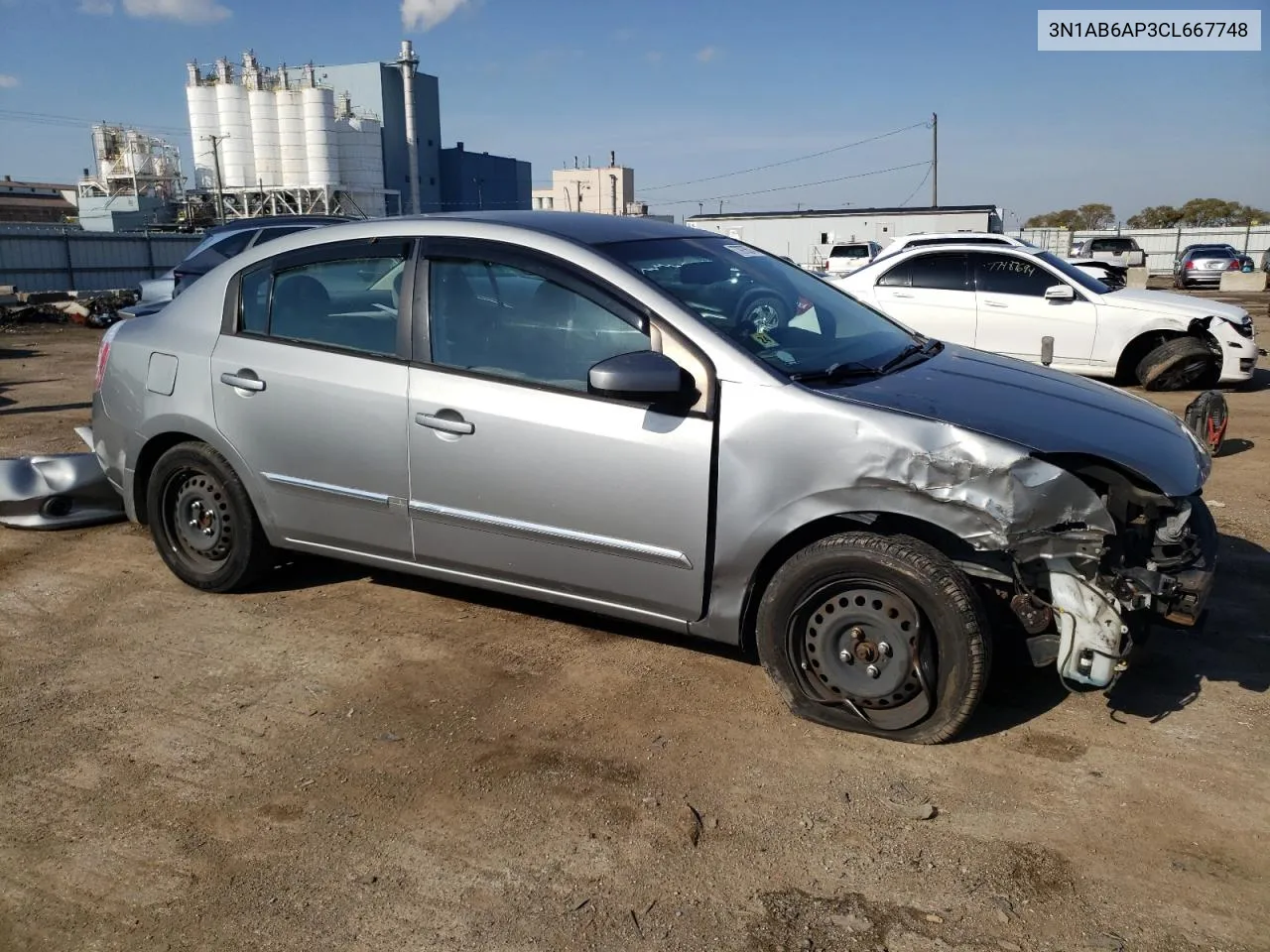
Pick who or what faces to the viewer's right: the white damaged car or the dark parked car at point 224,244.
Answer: the white damaged car

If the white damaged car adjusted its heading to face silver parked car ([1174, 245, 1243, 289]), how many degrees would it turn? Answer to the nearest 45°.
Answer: approximately 90° to its left

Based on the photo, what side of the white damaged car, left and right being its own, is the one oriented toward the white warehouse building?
left

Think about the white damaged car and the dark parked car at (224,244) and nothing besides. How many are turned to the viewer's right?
1

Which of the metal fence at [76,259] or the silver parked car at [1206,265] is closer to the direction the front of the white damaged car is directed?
the silver parked car

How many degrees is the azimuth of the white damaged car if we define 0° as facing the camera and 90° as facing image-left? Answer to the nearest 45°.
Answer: approximately 270°

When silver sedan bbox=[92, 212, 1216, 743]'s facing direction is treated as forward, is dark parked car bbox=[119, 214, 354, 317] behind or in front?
behind

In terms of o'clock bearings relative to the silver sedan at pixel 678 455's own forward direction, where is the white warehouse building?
The white warehouse building is roughly at 8 o'clock from the silver sedan.

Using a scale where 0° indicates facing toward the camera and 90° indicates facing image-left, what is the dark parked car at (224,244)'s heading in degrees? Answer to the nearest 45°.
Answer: approximately 45°

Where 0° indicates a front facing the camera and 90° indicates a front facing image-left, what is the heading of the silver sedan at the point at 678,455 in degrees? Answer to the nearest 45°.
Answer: approximately 315°

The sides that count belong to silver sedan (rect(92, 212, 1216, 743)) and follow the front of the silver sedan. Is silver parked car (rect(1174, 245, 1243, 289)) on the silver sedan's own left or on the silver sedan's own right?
on the silver sedan's own left
